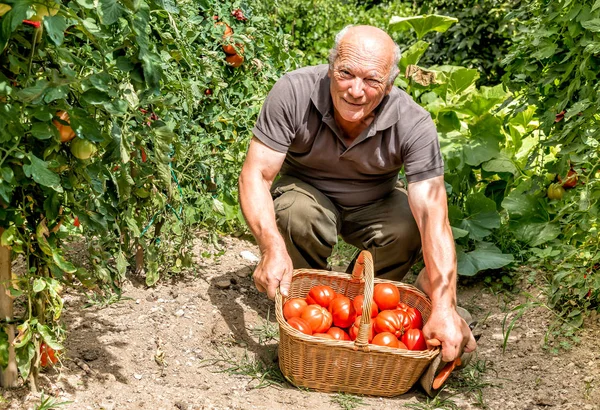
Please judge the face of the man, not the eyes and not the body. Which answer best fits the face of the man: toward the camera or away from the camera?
toward the camera

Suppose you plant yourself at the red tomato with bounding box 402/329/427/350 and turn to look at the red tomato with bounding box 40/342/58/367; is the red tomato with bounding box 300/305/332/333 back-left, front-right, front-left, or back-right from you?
front-right

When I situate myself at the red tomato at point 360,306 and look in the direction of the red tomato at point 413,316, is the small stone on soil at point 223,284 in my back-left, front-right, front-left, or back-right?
back-left

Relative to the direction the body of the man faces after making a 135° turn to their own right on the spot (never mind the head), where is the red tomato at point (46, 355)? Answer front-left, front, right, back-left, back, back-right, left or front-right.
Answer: left

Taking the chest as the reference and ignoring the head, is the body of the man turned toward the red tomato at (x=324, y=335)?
yes

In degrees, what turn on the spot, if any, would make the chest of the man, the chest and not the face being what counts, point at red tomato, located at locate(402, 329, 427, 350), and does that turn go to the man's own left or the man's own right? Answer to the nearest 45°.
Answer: approximately 45° to the man's own left

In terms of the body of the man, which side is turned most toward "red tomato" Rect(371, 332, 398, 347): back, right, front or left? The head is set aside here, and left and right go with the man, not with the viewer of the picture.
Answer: front

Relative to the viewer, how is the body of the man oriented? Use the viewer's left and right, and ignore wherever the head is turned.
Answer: facing the viewer
